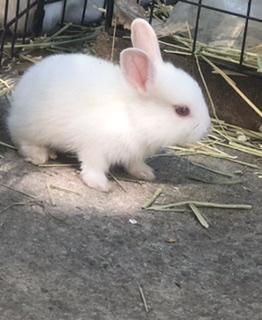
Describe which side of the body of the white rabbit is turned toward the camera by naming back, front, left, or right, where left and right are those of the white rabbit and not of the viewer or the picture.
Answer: right

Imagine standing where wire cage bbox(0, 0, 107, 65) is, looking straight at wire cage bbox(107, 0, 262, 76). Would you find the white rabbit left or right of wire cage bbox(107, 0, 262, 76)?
right

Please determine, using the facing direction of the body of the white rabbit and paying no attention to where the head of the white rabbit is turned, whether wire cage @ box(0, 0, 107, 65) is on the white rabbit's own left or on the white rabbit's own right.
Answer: on the white rabbit's own left

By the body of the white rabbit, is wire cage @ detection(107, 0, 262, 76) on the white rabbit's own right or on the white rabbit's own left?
on the white rabbit's own left
